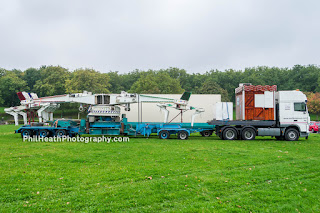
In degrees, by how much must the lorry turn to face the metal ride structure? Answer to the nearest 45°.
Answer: approximately 180°

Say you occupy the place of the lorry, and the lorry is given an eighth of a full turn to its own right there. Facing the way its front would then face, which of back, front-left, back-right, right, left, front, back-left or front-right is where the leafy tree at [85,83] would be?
back

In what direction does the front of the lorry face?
to the viewer's right
